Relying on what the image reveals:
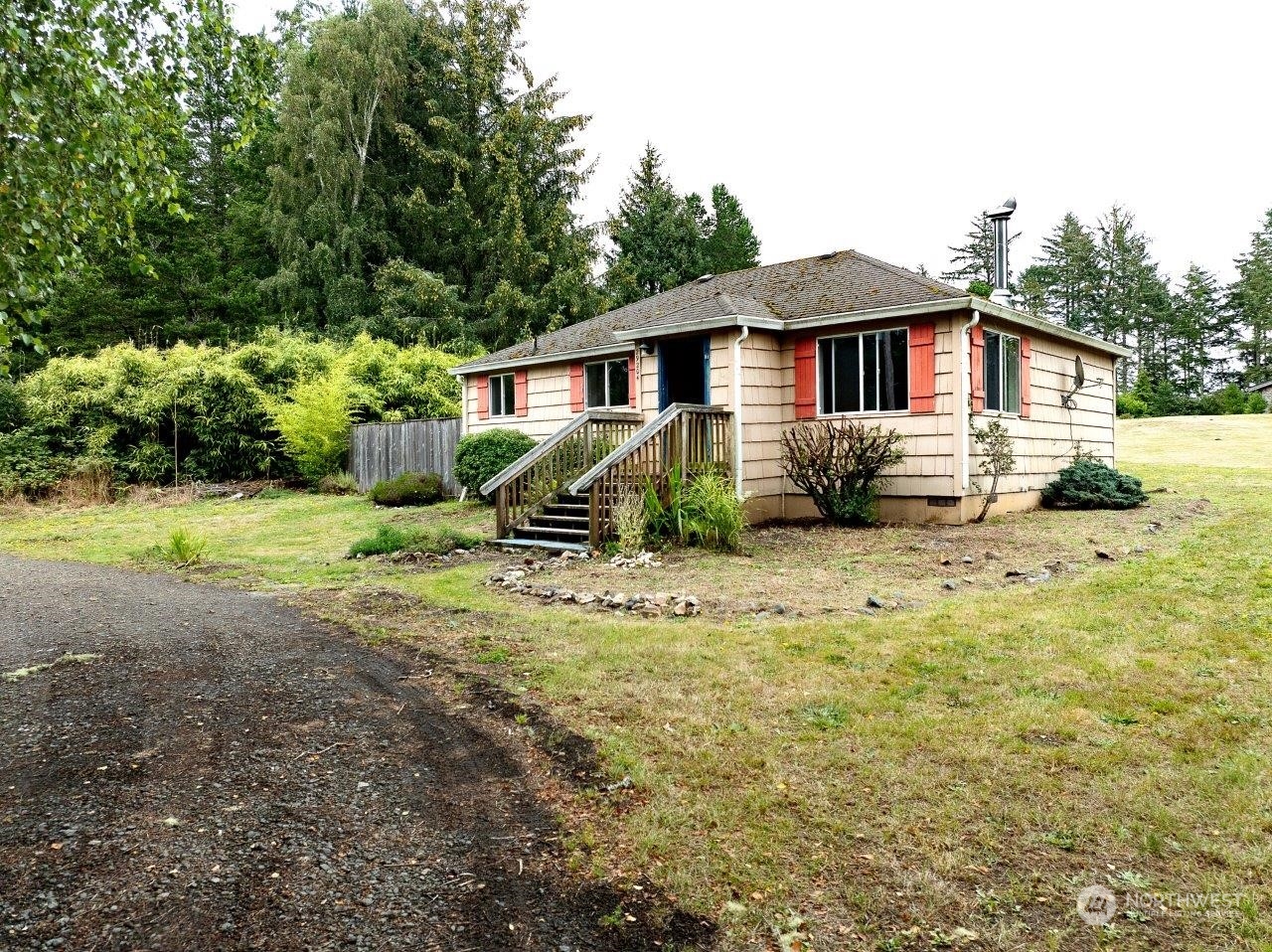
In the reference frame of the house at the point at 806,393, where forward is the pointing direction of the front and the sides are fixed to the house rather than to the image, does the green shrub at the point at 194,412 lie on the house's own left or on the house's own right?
on the house's own right

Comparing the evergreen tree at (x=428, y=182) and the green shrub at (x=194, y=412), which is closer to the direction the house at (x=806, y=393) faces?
the green shrub

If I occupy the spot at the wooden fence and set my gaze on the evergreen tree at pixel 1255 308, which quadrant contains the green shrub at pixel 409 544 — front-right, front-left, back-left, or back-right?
back-right

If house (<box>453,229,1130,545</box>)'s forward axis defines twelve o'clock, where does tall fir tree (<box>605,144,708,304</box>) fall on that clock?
The tall fir tree is roughly at 4 o'clock from the house.

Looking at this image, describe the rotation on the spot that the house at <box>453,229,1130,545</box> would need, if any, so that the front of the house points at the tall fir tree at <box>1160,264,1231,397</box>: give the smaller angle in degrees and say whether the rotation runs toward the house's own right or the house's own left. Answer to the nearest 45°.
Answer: approximately 180°

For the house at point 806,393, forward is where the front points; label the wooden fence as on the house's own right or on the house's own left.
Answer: on the house's own right

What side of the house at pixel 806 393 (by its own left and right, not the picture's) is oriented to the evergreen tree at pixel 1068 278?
back

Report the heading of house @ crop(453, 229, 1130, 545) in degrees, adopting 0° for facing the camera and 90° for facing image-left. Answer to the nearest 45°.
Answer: approximately 45°

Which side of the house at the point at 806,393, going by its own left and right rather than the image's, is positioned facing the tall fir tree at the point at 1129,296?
back
